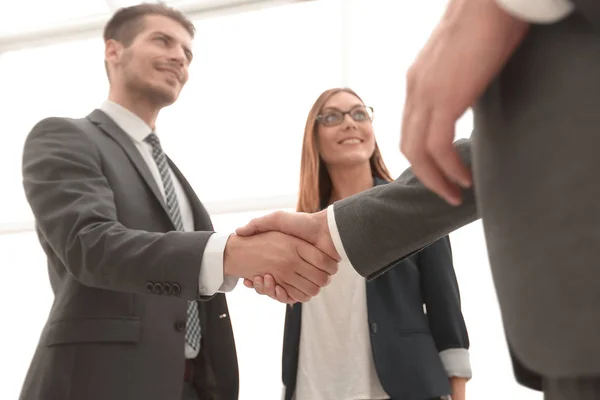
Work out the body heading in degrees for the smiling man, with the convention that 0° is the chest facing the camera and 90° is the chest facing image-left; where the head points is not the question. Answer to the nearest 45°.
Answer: approximately 315°

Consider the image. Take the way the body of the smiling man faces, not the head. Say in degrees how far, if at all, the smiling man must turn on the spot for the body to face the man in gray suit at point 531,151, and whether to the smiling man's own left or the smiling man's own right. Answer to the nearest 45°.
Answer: approximately 45° to the smiling man's own right

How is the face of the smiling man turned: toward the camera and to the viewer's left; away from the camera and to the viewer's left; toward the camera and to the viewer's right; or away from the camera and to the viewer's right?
toward the camera and to the viewer's right

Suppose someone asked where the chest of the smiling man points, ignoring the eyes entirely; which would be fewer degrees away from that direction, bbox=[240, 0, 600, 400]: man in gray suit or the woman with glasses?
the man in gray suit

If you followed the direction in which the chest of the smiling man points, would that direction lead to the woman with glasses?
no

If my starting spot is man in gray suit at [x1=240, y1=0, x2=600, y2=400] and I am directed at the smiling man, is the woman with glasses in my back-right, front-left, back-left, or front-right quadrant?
front-right
